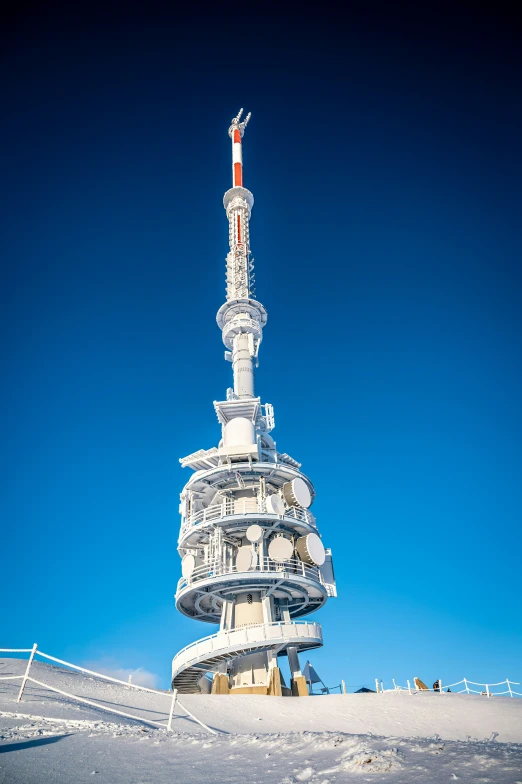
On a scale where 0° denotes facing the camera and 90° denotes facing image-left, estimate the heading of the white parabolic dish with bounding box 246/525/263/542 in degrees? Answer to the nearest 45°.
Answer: approximately 0°
